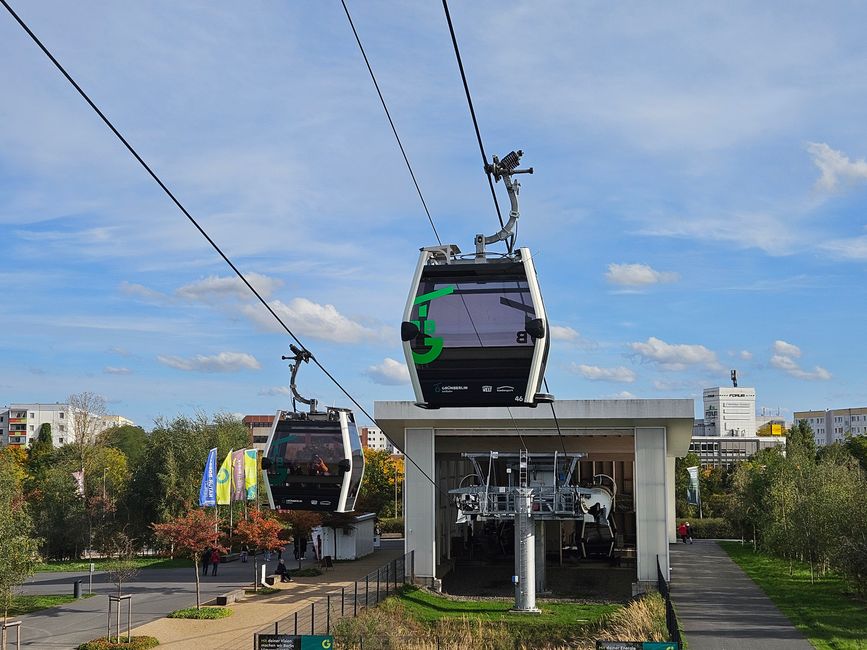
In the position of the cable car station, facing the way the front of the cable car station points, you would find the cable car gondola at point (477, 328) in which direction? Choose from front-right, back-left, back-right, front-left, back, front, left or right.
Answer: front

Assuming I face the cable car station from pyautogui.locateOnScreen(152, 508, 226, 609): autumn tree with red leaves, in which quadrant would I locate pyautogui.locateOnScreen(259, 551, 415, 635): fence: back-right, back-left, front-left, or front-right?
front-right

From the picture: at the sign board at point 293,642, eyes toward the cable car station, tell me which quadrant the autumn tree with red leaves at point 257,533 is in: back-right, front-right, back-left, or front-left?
front-left

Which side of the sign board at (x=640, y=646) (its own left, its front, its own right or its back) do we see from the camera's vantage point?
front

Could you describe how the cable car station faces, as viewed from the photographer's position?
facing the viewer

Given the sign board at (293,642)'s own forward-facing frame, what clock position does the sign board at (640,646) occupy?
the sign board at (640,646) is roughly at 10 o'clock from the sign board at (293,642).

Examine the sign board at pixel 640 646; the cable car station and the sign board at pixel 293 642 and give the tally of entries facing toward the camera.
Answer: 3

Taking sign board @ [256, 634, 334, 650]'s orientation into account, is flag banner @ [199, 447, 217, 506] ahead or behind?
behind

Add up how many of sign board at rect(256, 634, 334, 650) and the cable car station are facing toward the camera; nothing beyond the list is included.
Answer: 2

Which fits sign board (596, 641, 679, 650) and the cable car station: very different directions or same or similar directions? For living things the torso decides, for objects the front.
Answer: same or similar directions
